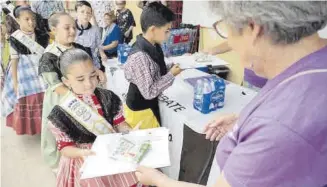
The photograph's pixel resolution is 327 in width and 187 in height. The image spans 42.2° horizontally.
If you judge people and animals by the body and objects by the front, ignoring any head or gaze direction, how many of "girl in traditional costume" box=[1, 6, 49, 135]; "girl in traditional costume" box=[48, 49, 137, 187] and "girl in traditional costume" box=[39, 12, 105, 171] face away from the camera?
0

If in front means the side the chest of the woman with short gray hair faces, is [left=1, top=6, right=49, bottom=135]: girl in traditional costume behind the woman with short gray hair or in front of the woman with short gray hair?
in front

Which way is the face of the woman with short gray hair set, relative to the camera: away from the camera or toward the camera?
away from the camera

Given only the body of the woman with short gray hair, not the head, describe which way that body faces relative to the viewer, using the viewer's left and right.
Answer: facing away from the viewer and to the left of the viewer

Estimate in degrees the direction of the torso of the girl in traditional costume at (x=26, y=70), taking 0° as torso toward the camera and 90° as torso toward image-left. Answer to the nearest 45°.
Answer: approximately 315°

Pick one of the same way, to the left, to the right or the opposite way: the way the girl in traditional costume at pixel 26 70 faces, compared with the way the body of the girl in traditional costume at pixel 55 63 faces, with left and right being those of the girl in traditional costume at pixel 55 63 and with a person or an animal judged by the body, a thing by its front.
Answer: the same way

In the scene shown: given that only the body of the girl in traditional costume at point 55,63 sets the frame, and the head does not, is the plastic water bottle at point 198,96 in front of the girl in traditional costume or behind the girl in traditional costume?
in front

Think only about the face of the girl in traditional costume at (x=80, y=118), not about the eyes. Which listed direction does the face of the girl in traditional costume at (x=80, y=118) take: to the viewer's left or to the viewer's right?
to the viewer's right

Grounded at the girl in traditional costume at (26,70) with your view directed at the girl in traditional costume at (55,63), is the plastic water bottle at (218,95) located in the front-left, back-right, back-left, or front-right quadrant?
front-left

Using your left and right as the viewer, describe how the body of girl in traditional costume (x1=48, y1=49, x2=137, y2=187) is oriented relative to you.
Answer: facing the viewer and to the right of the viewer

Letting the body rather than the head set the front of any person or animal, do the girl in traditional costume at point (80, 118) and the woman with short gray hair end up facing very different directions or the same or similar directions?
very different directions

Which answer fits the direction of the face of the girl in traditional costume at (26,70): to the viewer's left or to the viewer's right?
to the viewer's right

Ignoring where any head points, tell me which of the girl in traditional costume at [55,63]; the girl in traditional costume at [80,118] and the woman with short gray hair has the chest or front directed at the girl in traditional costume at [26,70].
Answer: the woman with short gray hair

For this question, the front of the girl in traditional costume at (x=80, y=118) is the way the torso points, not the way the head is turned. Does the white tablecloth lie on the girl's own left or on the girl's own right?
on the girl's own left

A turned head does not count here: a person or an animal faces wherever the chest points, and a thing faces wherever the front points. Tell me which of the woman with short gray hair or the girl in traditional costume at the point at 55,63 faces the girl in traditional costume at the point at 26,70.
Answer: the woman with short gray hair

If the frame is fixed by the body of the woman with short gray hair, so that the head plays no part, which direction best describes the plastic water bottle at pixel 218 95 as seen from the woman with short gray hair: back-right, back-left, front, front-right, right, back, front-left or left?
front-right
